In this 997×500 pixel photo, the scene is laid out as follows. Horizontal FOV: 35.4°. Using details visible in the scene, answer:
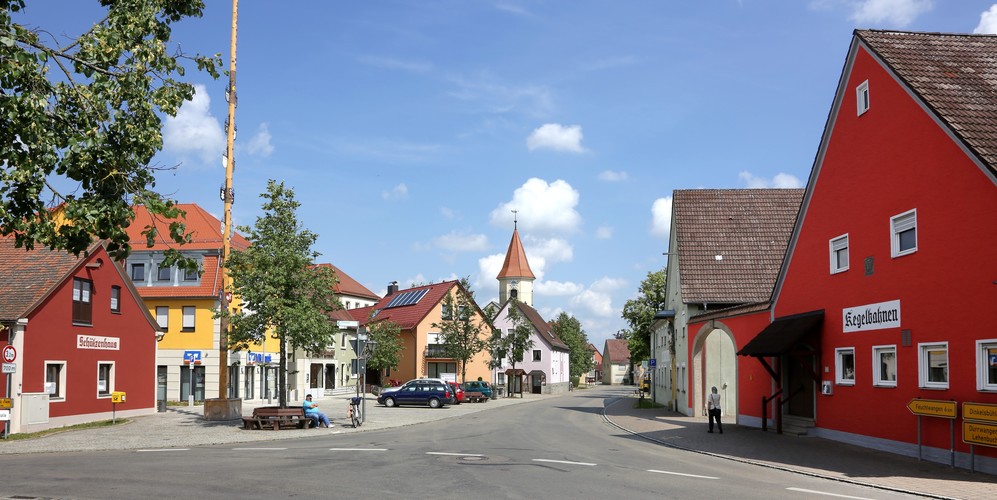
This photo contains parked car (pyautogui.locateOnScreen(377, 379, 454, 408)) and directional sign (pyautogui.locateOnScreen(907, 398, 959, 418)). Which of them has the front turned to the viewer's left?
the parked car

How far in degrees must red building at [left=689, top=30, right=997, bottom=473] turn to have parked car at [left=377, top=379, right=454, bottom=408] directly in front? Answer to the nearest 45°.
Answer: approximately 90° to its right

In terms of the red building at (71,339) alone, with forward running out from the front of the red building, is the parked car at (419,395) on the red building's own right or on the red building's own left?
on the red building's own left

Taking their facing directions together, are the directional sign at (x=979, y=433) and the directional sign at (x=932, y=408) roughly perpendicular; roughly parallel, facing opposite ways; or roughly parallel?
roughly parallel

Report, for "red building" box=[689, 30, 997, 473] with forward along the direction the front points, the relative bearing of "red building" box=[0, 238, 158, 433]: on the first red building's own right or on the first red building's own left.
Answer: on the first red building's own right

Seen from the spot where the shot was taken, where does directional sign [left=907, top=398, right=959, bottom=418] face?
facing the viewer

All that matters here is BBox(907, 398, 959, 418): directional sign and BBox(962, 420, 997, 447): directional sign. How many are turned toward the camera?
2

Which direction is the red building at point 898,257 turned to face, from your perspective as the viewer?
facing the viewer and to the left of the viewer

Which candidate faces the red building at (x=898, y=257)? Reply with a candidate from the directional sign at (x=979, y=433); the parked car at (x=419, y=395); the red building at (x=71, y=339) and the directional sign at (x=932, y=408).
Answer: the red building at (x=71, y=339)

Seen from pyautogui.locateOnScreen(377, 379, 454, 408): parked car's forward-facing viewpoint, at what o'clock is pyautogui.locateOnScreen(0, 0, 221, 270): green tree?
The green tree is roughly at 9 o'clock from the parked car.

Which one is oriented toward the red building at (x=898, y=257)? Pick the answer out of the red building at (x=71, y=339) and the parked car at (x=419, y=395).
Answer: the red building at (x=71, y=339)

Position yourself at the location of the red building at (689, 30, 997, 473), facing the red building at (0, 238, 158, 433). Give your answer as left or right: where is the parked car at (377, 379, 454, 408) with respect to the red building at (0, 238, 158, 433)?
right

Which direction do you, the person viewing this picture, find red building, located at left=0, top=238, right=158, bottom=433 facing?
facing the viewer and to the right of the viewer

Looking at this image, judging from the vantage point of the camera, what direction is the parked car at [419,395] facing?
facing to the left of the viewer

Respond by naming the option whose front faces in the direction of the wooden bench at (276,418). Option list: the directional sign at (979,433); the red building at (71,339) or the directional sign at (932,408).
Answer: the red building

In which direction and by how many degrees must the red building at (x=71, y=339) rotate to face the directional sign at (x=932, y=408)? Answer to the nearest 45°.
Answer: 0° — it already faces it

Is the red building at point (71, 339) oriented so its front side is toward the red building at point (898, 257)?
yes

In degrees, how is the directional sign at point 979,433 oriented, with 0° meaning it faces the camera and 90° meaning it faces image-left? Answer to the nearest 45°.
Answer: approximately 0°
